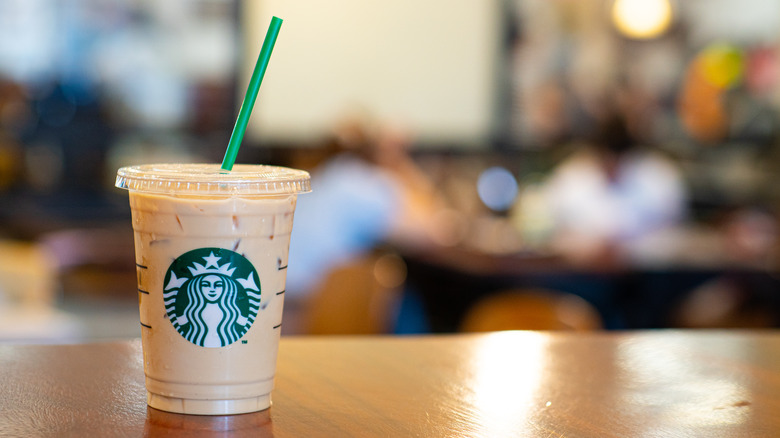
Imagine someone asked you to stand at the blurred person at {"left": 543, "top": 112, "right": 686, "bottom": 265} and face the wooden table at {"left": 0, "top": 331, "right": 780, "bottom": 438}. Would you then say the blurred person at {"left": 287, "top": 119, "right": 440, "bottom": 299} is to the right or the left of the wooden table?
right

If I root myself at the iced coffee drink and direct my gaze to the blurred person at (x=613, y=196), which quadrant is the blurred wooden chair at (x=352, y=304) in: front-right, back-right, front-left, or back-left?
front-left

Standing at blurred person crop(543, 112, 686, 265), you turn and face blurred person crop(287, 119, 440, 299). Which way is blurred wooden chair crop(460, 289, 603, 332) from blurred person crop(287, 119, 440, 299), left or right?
left
